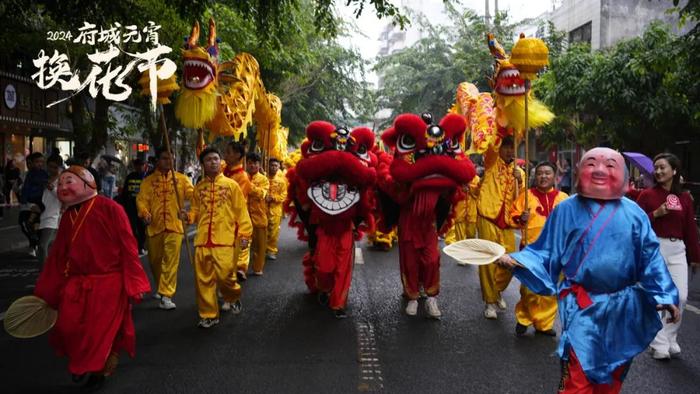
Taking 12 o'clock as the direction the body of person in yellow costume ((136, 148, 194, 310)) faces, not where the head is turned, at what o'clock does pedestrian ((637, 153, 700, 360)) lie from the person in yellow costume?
The pedestrian is roughly at 10 o'clock from the person in yellow costume.

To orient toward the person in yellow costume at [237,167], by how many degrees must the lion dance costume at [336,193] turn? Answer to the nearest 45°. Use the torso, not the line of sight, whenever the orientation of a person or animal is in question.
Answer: approximately 135° to its right

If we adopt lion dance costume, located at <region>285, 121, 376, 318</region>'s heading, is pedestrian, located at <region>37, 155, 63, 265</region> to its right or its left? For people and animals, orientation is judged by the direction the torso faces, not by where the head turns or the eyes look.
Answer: on its right

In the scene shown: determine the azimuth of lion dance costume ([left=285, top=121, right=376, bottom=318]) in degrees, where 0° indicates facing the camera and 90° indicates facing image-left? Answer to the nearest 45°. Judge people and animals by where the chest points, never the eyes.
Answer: approximately 0°

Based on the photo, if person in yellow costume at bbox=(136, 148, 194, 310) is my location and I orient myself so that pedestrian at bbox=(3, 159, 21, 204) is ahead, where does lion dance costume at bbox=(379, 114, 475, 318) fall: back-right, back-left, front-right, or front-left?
back-right

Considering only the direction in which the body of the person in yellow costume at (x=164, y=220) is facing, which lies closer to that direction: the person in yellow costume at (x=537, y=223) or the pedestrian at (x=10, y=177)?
the person in yellow costume

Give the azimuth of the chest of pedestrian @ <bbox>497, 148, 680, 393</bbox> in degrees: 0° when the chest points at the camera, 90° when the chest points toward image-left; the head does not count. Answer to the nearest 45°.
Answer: approximately 0°

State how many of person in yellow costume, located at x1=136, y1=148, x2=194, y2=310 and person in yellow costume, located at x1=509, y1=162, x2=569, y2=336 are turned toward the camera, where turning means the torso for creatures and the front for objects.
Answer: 2

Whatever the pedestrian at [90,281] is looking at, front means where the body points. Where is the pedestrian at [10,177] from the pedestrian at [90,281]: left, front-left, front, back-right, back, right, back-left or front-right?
back-right

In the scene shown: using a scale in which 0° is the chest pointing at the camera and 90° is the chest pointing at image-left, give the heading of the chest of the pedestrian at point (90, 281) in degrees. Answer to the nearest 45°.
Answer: approximately 45°

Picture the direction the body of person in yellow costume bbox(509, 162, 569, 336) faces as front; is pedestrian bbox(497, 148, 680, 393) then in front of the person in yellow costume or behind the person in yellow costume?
in front
